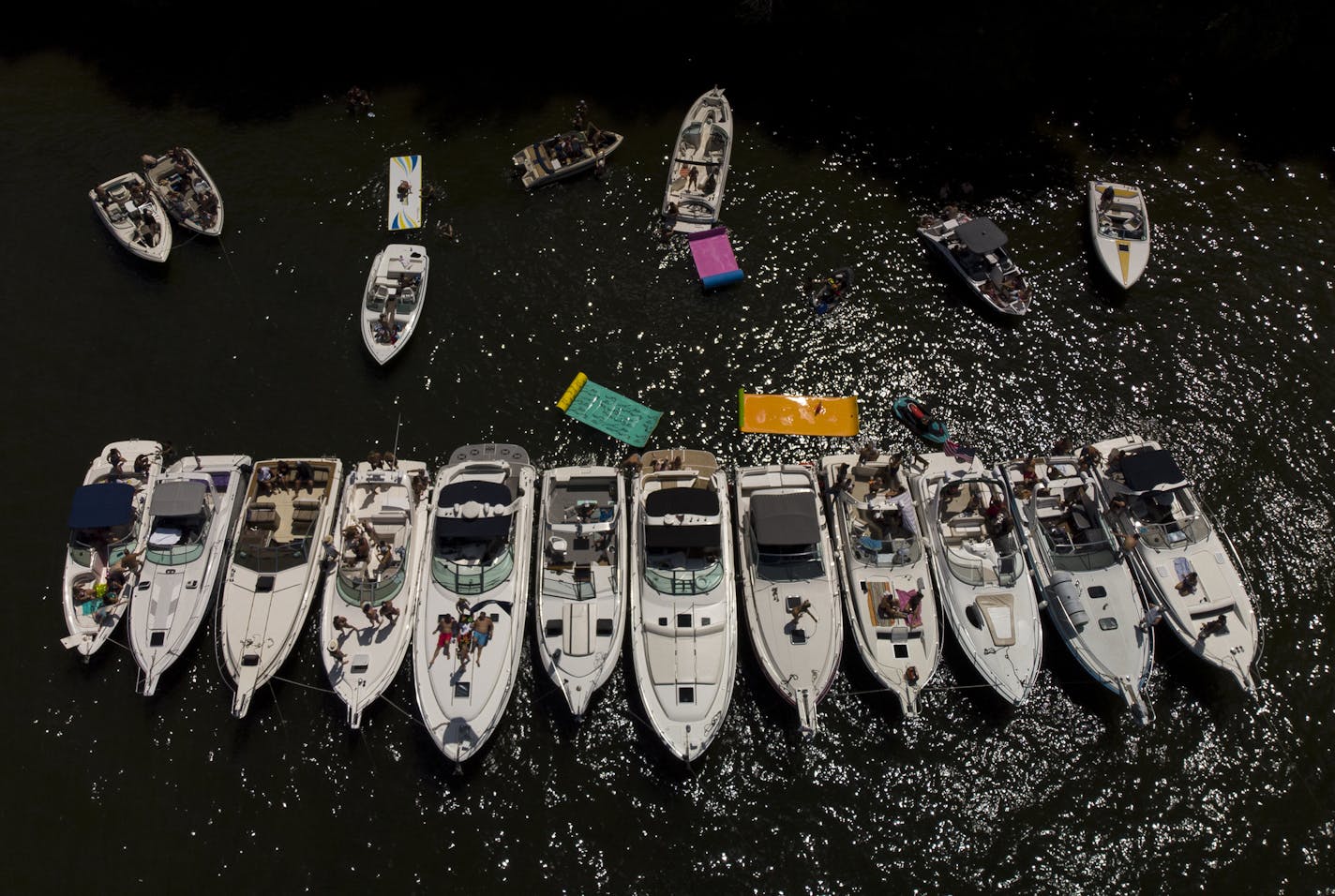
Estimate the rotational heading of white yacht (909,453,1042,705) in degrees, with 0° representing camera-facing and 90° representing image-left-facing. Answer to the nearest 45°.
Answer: approximately 0°

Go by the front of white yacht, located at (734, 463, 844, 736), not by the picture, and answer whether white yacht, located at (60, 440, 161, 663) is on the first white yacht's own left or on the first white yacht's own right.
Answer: on the first white yacht's own right

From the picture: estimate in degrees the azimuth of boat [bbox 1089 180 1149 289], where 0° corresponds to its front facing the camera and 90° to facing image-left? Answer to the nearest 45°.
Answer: approximately 0°

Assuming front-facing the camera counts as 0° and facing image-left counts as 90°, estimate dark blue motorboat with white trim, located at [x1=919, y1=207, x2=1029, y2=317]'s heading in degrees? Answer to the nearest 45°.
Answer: approximately 315°

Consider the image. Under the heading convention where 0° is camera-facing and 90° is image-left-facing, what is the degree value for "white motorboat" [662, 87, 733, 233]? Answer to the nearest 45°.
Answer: approximately 180°

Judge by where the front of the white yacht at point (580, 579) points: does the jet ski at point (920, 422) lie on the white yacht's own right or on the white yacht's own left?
on the white yacht's own left
